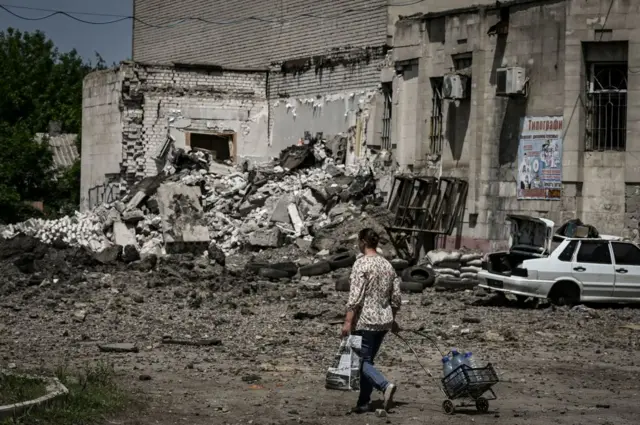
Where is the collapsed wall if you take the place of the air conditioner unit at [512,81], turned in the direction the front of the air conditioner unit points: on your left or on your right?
on your right

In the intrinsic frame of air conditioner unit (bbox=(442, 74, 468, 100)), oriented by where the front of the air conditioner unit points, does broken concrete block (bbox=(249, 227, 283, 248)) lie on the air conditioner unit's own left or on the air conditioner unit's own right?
on the air conditioner unit's own right

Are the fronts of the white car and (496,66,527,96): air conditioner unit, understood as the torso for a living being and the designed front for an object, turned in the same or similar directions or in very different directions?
very different directions

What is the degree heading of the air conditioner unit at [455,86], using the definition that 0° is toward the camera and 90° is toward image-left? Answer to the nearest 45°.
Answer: approximately 45°

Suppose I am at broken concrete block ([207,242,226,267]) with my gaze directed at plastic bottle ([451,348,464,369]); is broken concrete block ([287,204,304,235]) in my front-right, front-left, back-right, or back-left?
back-left
